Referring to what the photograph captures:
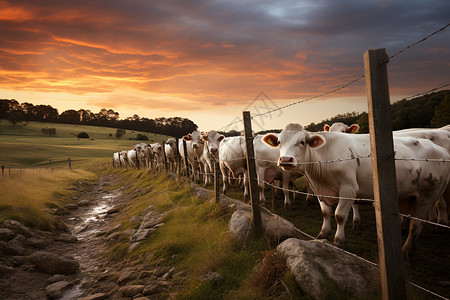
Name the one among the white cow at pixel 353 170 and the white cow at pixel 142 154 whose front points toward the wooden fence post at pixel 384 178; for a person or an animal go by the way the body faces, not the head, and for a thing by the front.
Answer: the white cow at pixel 142 154

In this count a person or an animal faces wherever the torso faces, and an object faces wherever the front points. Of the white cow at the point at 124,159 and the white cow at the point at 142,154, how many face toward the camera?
2

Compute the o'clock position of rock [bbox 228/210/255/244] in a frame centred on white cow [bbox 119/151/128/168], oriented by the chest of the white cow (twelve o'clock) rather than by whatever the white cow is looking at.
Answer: The rock is roughly at 12 o'clock from the white cow.

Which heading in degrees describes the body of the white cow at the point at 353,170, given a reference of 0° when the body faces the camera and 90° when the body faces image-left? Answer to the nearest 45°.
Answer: approximately 90°

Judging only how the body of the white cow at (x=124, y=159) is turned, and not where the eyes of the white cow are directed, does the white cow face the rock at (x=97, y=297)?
yes

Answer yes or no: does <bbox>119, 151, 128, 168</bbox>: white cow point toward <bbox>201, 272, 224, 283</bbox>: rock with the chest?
yes
